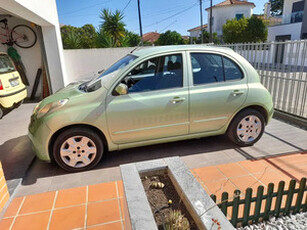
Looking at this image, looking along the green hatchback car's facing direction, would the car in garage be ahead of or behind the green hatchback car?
ahead

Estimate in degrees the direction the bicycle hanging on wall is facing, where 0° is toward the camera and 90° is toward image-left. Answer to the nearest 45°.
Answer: approximately 90°

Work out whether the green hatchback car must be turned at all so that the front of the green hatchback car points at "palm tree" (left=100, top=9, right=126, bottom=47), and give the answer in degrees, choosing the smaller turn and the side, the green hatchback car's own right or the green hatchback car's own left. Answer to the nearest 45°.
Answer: approximately 90° to the green hatchback car's own right

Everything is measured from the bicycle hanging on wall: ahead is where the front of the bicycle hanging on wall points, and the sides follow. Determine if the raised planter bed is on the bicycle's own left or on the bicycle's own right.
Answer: on the bicycle's own left

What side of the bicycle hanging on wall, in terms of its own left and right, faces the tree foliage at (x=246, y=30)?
back

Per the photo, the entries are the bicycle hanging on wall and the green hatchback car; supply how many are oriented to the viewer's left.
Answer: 2

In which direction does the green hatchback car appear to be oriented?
to the viewer's left

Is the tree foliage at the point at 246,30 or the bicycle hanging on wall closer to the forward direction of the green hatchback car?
the bicycle hanging on wall

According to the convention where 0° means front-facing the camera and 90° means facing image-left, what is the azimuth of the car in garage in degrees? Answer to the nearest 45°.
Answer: approximately 135°

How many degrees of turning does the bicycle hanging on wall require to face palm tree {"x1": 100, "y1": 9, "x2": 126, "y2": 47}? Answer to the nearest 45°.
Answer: approximately 135° to its right

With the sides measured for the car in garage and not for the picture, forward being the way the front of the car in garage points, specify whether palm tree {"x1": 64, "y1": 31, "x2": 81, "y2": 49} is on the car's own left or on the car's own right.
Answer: on the car's own right
